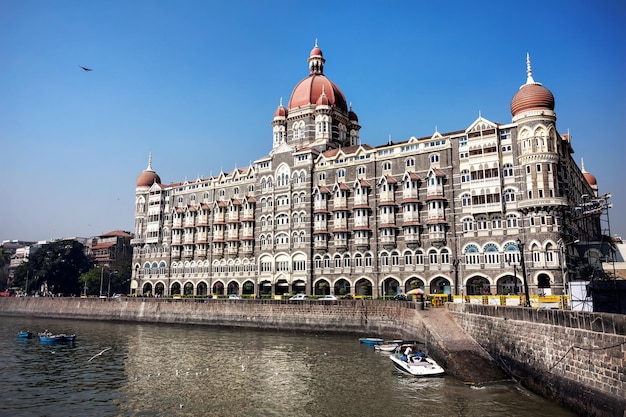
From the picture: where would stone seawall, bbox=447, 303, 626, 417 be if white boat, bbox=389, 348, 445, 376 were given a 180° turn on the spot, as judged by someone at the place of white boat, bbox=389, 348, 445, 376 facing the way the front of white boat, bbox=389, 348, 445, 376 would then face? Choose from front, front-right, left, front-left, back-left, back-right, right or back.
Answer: back

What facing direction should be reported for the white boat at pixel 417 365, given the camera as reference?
facing the viewer and to the right of the viewer

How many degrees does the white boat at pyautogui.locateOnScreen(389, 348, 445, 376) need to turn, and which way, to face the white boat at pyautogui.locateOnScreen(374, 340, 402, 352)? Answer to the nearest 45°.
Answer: approximately 135° to its left
